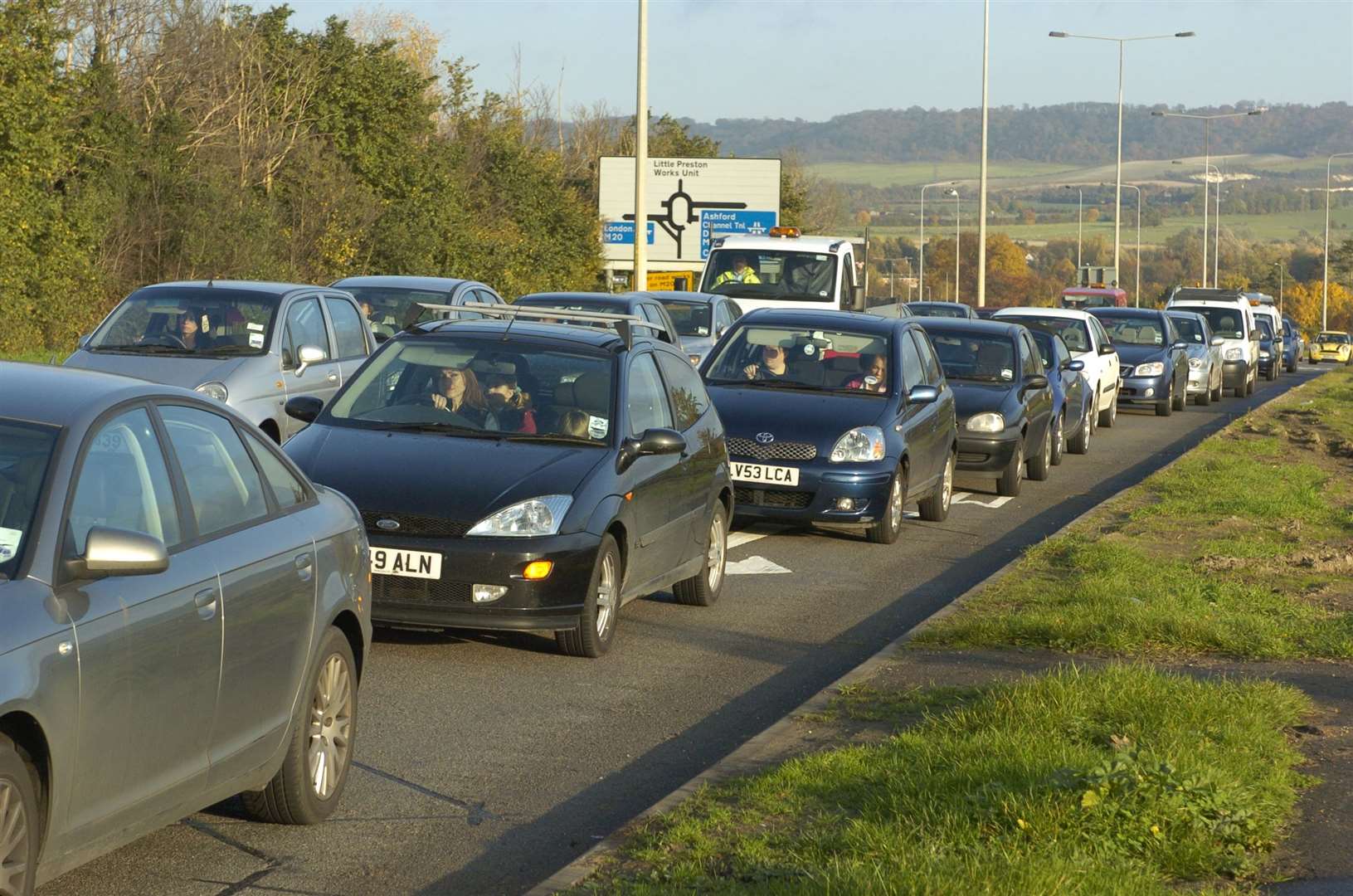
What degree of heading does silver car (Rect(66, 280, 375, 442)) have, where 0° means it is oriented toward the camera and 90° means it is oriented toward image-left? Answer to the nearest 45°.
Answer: approximately 45°

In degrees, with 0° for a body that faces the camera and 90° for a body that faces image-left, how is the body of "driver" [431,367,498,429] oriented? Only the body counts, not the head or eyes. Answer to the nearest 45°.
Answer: approximately 45°

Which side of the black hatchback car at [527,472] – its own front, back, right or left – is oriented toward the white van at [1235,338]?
back

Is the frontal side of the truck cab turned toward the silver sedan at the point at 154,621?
yes

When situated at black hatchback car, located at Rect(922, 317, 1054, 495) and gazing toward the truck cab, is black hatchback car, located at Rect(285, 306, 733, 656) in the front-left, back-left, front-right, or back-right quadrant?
back-left

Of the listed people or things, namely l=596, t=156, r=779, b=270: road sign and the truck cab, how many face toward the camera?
2

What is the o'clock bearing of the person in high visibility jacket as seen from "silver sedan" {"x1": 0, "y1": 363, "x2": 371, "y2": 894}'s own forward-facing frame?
The person in high visibility jacket is roughly at 5 o'clock from the silver sedan.

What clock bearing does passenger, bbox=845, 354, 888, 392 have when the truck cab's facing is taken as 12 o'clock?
The passenger is roughly at 12 o'clock from the truck cab.
